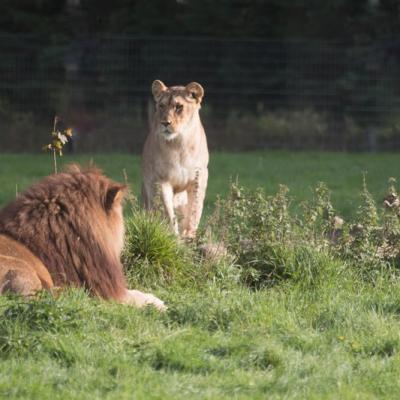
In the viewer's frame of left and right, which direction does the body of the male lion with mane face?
facing away from the viewer and to the right of the viewer

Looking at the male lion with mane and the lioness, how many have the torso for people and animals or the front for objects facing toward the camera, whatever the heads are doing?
1

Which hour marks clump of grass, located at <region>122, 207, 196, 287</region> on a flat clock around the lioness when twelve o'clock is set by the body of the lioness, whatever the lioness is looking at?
The clump of grass is roughly at 12 o'clock from the lioness.

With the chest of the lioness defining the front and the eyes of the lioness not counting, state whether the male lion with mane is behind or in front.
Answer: in front

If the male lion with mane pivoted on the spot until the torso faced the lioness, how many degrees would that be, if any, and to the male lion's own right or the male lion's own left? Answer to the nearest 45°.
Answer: approximately 45° to the male lion's own left

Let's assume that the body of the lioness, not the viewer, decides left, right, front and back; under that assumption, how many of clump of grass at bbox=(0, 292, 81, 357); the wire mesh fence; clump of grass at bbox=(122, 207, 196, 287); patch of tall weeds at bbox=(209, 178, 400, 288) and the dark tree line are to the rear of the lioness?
2

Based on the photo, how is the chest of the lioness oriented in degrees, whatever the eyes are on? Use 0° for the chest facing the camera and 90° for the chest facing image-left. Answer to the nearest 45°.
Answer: approximately 0°

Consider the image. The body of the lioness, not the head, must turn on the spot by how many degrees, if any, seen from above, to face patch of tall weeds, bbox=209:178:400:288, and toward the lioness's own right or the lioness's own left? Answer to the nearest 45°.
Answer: approximately 45° to the lioness's own left

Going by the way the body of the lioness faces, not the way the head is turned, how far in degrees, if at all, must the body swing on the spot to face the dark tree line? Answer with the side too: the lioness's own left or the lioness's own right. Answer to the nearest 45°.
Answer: approximately 180°

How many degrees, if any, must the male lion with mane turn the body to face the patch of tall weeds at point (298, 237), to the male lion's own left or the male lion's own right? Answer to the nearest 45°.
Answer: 0° — it already faces it

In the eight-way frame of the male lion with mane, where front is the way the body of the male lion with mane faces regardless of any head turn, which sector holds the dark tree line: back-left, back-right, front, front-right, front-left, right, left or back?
front-left

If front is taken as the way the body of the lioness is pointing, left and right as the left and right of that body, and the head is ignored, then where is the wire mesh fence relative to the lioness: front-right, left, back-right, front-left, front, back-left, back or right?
back
